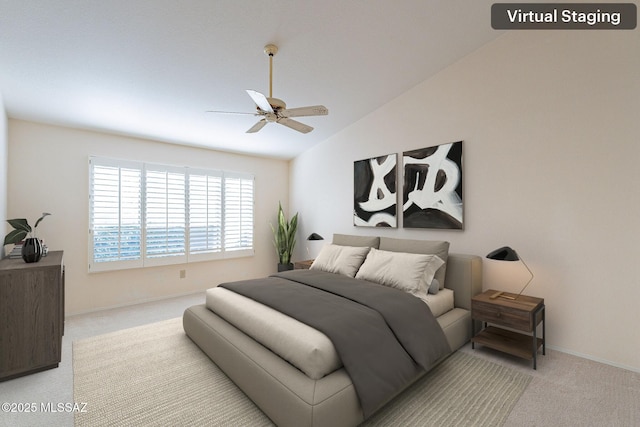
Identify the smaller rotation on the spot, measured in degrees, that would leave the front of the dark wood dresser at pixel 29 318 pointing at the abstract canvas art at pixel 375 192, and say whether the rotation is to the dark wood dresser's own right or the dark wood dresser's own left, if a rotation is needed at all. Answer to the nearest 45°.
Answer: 0° — it already faces it

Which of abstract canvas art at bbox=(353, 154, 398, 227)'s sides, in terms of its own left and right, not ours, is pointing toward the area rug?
front

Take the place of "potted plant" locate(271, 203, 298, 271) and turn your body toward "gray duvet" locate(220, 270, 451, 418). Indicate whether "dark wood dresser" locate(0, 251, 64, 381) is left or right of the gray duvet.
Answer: right

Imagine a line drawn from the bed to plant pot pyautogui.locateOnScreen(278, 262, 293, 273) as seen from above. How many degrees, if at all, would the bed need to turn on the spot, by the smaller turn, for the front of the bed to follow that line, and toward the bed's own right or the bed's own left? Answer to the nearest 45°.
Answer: approximately 135° to the bed's own right

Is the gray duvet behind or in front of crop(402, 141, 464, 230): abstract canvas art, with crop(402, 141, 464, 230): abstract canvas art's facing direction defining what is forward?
in front

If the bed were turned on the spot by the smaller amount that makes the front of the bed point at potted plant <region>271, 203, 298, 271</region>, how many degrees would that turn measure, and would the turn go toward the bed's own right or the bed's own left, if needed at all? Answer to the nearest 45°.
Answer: approximately 135° to the bed's own right

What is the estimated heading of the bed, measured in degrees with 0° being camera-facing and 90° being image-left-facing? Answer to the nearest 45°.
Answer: approximately 45°

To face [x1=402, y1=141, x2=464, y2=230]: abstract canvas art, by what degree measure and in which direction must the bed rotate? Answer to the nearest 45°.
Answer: approximately 180°

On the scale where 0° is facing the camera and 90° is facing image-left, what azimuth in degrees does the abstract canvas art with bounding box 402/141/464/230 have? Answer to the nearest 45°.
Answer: approximately 45°

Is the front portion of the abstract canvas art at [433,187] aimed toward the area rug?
yes

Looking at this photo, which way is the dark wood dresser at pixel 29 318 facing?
to the viewer's right

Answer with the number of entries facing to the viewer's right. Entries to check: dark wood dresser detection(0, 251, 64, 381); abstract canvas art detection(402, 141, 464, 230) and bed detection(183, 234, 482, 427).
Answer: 1

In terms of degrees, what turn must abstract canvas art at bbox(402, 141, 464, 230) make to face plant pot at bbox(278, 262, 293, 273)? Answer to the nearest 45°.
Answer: approximately 45° to its right
